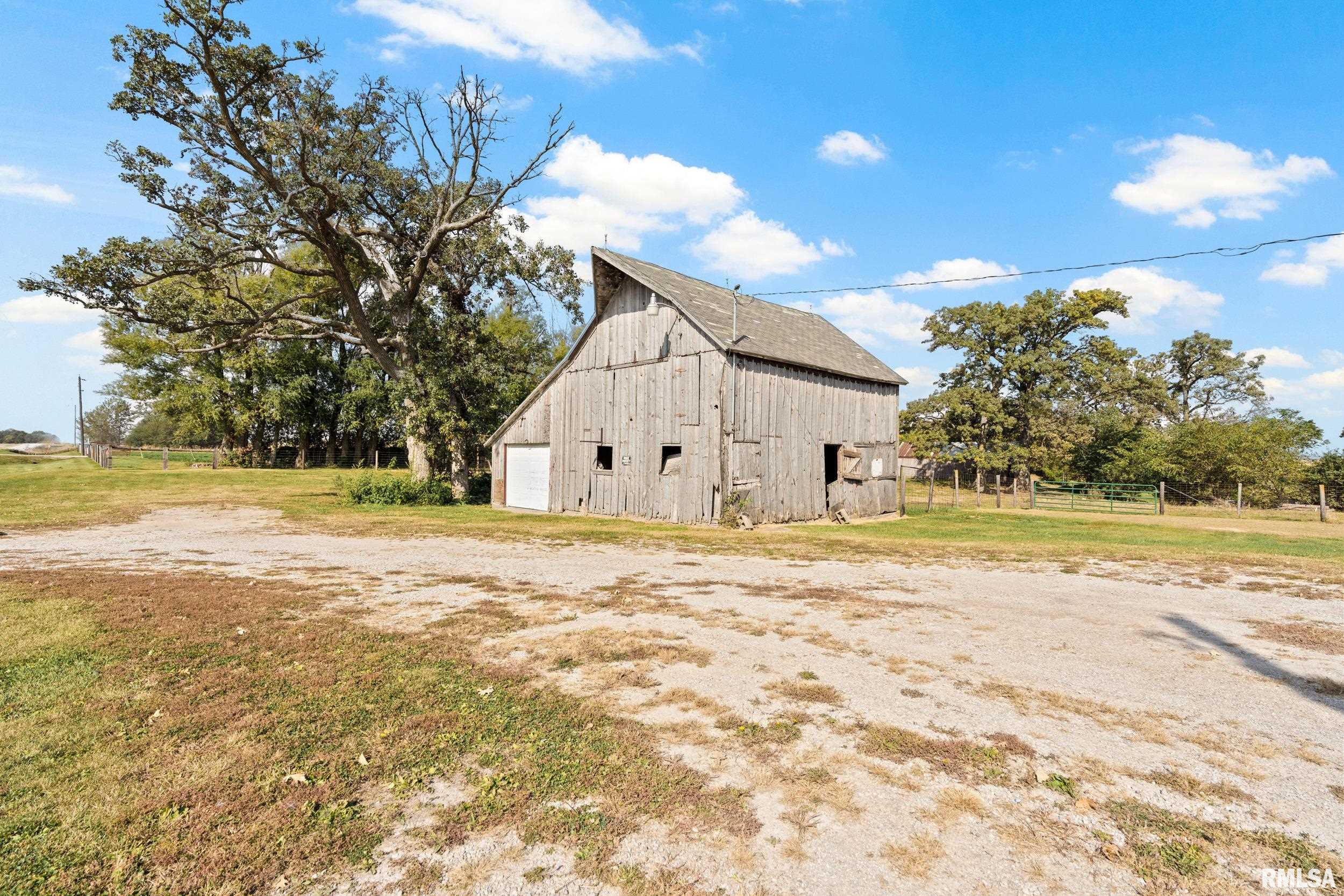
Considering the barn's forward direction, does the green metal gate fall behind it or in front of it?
behind

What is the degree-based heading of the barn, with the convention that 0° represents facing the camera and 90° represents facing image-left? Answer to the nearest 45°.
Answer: approximately 45°

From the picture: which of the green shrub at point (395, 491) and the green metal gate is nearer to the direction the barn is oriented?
the green shrub

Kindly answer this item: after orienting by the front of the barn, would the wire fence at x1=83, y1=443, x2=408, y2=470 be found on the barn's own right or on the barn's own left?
on the barn's own right

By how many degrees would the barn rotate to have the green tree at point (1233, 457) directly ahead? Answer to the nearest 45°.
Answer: approximately 180°

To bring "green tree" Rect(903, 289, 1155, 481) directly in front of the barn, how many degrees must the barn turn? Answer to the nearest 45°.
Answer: approximately 180°

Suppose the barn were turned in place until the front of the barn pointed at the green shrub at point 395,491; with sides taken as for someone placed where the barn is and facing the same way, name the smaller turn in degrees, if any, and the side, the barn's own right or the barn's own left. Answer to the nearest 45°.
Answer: approximately 45° to the barn's own right
